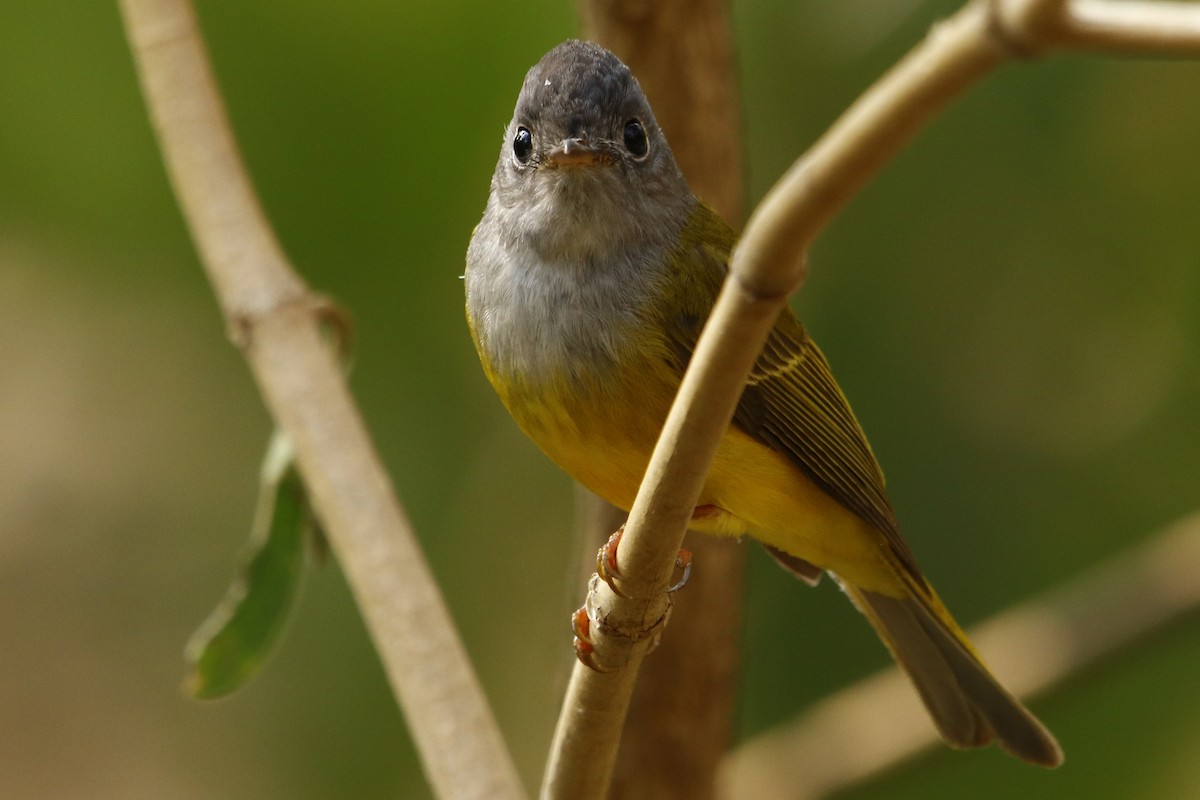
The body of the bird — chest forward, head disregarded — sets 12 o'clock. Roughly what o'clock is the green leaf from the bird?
The green leaf is roughly at 2 o'clock from the bird.

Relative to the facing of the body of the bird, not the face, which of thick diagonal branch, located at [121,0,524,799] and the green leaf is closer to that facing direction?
the thick diagonal branch

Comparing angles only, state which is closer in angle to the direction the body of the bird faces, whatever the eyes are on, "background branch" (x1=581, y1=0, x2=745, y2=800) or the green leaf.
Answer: the green leaf

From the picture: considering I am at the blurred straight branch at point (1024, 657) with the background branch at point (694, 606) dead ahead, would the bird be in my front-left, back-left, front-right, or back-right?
front-left

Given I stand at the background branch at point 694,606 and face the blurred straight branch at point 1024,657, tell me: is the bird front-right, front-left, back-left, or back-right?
back-right

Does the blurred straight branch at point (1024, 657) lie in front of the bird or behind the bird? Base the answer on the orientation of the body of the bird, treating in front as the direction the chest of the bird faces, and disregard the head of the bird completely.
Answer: behind
